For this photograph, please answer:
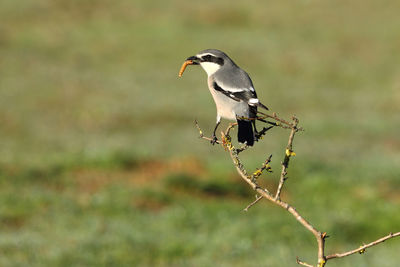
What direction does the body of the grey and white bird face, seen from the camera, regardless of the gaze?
to the viewer's left
